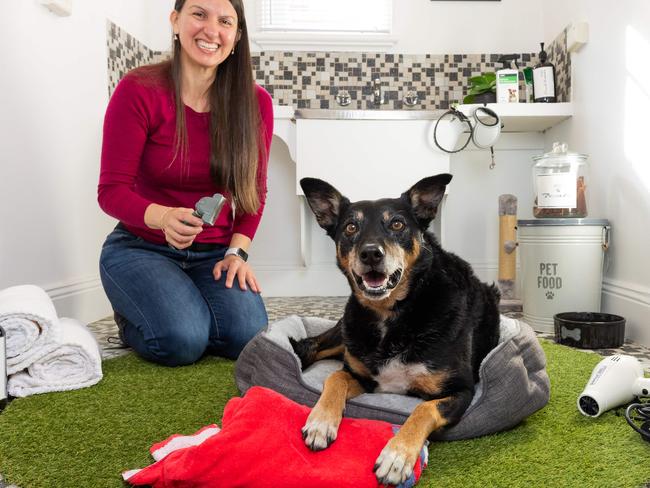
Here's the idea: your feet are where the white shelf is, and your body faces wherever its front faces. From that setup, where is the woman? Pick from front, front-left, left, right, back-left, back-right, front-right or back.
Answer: front-right

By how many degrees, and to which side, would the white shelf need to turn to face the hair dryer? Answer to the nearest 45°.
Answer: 0° — it already faces it

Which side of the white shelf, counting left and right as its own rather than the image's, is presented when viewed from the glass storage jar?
front

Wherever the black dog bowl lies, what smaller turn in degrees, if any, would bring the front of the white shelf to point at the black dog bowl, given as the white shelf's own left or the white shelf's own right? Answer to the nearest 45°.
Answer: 0° — it already faces it

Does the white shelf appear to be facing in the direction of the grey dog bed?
yes

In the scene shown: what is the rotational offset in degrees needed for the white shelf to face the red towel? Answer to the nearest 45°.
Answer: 0° — it already faces it

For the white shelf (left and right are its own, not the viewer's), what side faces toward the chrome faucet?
right

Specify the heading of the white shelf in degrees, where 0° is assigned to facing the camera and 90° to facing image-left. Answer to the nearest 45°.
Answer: approximately 0°

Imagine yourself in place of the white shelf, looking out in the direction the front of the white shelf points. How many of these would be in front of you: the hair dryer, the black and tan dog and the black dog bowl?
3
